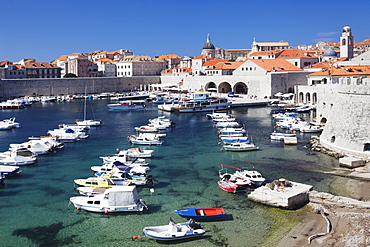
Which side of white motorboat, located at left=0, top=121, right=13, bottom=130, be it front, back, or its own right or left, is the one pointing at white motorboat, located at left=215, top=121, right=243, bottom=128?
front

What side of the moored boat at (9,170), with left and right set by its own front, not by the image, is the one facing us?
right

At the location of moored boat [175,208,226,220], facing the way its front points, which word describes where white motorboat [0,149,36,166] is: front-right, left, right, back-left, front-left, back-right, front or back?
front-right

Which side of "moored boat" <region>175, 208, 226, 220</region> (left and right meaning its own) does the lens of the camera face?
left

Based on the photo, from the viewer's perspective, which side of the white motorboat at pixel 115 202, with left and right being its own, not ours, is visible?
left

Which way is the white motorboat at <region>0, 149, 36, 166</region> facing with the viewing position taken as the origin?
facing to the right of the viewer

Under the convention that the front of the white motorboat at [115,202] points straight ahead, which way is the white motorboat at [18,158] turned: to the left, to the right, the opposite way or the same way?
the opposite way

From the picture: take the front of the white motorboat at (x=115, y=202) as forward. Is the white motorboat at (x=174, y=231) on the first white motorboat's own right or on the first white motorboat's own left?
on the first white motorboat's own left

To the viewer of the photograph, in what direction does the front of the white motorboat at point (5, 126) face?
facing to the right of the viewer

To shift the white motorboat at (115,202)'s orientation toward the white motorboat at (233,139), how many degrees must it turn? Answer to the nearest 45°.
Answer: approximately 135° to its right
